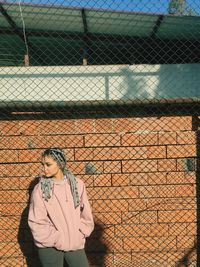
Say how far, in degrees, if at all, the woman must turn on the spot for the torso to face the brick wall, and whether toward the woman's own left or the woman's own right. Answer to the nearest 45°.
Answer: approximately 135° to the woman's own left

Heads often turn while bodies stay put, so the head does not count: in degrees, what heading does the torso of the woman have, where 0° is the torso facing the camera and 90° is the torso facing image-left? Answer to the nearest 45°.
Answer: approximately 0°
